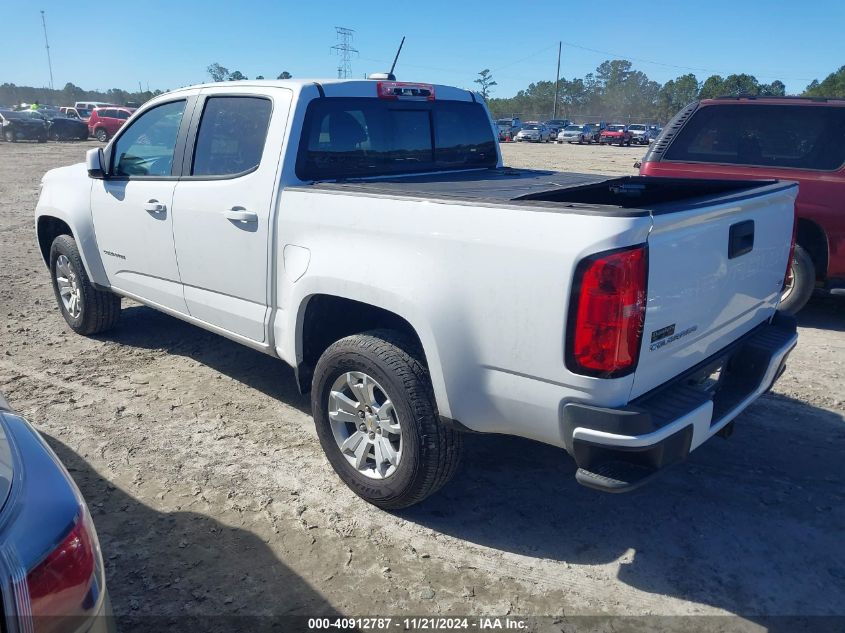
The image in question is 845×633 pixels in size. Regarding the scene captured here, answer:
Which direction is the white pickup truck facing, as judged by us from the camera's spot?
facing away from the viewer and to the left of the viewer

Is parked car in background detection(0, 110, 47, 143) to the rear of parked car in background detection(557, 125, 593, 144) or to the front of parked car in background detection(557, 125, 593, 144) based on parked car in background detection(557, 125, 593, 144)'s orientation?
to the front

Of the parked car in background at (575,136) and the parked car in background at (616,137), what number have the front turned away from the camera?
0

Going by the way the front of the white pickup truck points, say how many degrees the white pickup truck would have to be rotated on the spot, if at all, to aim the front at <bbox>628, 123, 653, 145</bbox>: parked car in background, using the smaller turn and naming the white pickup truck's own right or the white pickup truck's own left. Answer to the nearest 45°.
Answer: approximately 45° to the white pickup truck's own right

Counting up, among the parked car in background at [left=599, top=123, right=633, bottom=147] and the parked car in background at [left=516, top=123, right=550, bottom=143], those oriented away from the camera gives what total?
0

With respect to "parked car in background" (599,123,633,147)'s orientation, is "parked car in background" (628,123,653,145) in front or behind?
behind

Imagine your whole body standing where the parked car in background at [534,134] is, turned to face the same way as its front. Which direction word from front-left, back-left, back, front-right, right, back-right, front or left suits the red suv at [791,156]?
front-left
